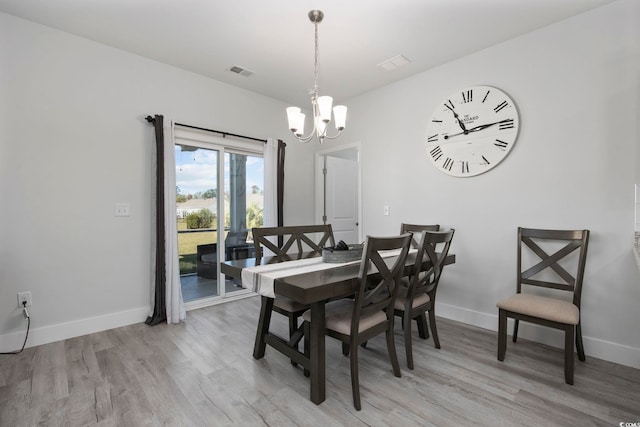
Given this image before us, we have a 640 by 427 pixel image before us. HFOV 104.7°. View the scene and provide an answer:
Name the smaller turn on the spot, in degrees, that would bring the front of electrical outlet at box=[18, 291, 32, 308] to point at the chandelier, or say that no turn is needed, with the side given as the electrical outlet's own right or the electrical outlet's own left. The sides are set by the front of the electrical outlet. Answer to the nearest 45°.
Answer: approximately 45° to the electrical outlet's own left

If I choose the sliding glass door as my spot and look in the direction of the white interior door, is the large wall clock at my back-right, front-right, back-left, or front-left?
front-right

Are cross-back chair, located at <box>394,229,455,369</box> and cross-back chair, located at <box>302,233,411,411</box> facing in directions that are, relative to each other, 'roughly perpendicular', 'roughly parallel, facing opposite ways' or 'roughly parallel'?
roughly parallel

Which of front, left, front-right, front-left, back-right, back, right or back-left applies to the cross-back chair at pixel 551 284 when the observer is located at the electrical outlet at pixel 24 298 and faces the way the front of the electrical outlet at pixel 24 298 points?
front-left

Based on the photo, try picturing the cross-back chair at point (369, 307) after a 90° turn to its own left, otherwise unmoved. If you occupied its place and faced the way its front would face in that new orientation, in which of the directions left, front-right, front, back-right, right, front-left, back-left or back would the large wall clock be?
back

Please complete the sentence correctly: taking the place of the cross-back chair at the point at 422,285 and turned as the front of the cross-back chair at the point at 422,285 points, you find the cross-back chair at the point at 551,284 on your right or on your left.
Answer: on your right

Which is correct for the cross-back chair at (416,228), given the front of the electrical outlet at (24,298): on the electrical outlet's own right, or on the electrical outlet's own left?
on the electrical outlet's own left

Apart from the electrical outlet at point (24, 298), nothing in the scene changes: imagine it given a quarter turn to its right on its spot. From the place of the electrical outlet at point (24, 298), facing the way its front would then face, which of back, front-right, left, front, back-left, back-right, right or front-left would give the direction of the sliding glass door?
back

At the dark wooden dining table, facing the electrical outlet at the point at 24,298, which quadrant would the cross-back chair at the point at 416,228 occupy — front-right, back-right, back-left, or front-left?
back-right

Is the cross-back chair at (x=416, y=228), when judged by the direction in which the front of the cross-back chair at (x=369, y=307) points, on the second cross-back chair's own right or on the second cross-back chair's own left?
on the second cross-back chair's own right

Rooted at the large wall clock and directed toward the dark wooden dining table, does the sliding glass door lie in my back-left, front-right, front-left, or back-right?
front-right

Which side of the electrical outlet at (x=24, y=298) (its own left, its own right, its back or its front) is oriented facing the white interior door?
left

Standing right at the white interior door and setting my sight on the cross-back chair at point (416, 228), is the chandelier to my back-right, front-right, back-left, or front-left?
front-right

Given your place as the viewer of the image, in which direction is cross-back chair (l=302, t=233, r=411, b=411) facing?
facing away from the viewer and to the left of the viewer
